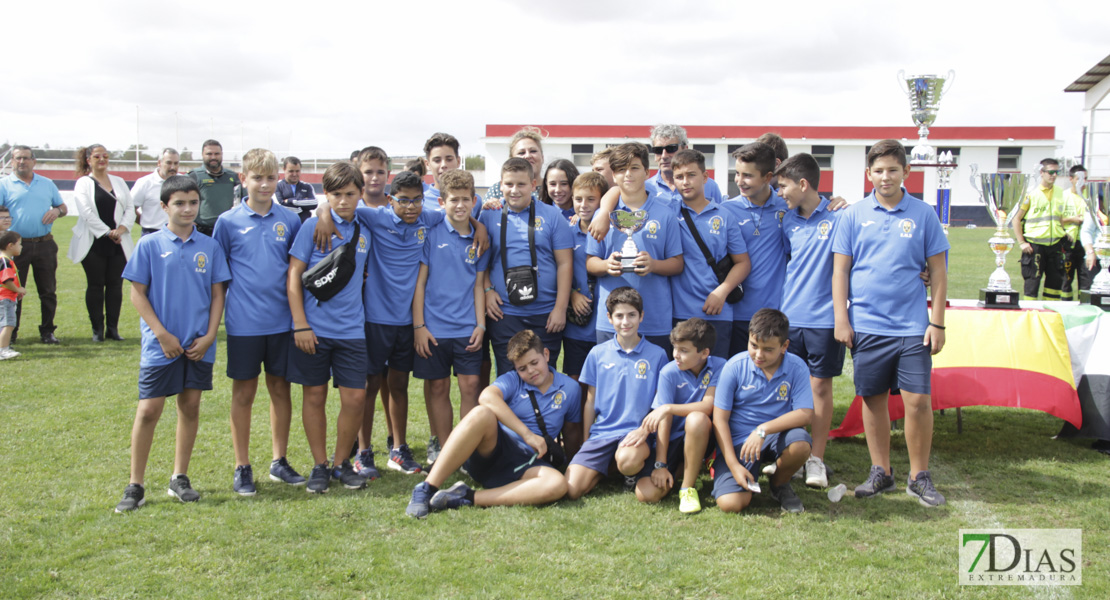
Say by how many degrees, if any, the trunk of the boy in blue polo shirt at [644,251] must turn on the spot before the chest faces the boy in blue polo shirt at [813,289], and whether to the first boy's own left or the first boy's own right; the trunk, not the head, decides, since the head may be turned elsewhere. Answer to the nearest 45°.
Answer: approximately 90° to the first boy's own left

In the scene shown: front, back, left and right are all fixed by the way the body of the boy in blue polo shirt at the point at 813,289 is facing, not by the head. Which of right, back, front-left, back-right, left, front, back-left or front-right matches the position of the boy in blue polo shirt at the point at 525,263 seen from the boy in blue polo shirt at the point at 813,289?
right

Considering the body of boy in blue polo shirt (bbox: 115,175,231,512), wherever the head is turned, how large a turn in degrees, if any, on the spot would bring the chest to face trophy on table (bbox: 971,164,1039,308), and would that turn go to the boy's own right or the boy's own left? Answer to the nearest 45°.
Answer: approximately 90° to the boy's own left

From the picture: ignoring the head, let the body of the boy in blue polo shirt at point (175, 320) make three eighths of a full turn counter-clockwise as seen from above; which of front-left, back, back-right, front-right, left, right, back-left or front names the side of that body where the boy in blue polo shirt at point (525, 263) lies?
front-right

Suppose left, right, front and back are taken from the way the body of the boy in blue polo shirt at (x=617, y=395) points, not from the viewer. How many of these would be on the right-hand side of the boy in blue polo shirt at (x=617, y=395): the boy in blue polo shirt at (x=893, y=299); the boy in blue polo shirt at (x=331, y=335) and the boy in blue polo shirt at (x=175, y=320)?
2

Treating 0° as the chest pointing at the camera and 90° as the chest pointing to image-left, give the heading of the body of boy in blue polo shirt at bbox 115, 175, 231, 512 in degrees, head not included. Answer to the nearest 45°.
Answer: approximately 0°

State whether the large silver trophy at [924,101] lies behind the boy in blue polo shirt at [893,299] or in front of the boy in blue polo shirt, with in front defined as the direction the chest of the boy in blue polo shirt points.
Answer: behind

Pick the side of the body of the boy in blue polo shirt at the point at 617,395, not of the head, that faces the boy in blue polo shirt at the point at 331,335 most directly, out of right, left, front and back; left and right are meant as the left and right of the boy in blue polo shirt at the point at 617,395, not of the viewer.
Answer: right

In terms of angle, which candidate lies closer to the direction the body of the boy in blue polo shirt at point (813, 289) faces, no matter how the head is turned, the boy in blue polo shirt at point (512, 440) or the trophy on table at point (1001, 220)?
the boy in blue polo shirt

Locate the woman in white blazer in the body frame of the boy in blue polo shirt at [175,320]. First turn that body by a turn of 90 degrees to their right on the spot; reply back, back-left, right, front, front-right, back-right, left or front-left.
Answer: right

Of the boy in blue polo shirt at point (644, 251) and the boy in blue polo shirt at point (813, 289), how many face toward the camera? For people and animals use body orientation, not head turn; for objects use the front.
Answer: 2
